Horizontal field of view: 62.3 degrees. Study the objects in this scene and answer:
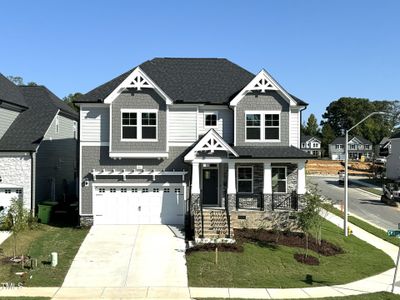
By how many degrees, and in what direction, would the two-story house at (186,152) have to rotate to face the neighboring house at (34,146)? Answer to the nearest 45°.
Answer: approximately 90° to its right

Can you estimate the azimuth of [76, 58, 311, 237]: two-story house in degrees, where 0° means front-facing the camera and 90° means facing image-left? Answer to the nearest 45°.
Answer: approximately 0°
